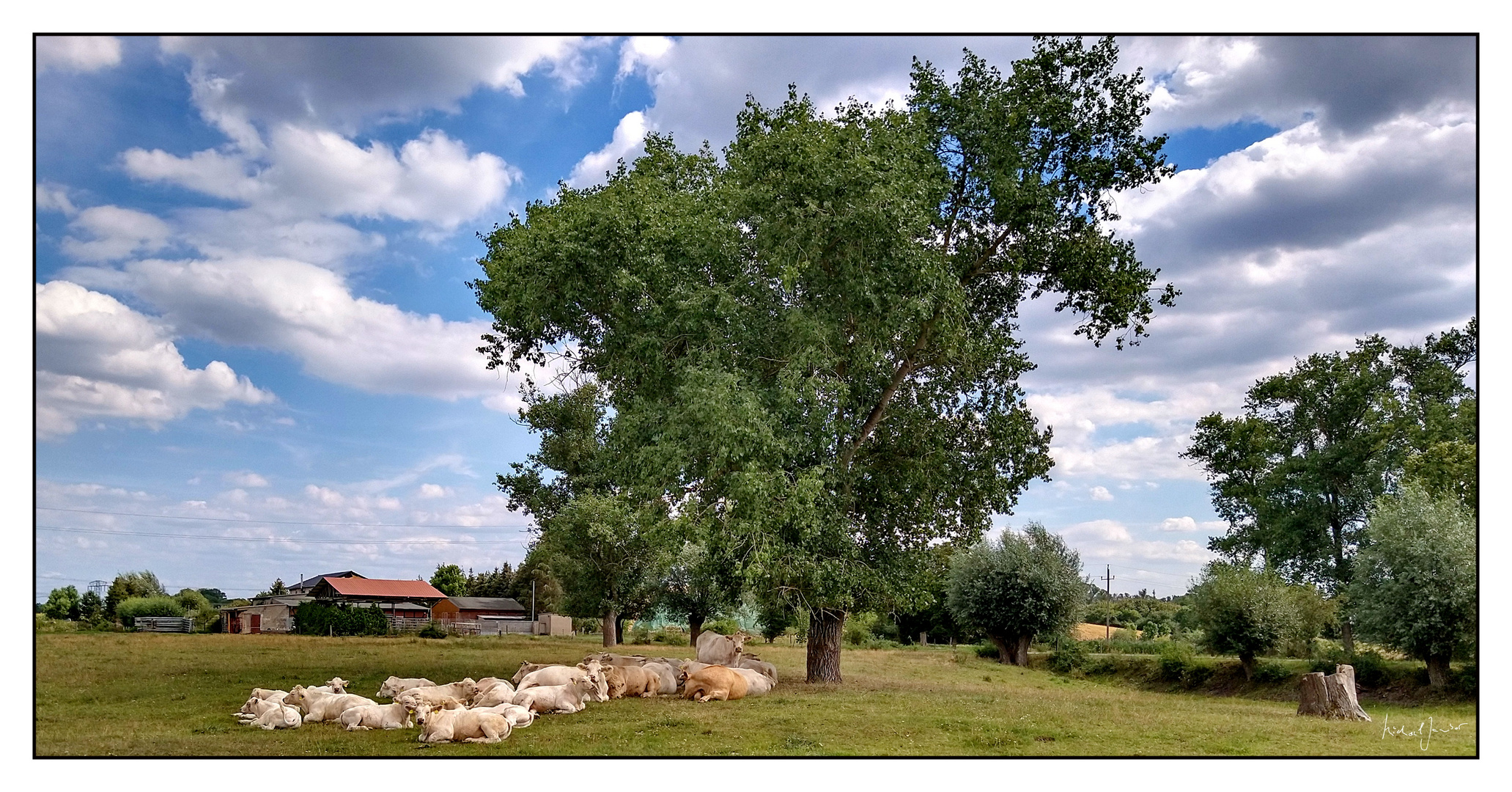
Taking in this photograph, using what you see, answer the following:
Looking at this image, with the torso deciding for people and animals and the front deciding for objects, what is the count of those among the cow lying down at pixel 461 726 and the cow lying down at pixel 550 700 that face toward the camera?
0

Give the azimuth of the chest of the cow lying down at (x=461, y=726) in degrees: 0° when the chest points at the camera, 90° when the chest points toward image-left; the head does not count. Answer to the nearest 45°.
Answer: approximately 90°

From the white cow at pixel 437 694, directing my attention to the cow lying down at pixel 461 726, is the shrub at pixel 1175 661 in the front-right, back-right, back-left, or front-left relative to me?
back-left

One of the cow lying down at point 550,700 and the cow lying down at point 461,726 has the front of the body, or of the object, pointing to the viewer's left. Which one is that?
the cow lying down at point 461,726

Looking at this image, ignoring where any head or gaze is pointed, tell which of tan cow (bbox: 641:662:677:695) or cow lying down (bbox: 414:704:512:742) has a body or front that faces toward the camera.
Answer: the tan cow

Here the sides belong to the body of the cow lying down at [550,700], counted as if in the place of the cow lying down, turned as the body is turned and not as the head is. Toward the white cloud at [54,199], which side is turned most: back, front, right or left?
left

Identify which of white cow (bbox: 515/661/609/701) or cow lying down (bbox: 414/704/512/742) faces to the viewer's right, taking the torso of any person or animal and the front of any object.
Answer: the white cow

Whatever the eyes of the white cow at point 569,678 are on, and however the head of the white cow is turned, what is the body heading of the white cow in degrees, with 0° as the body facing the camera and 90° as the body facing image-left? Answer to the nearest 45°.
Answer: approximately 270°
